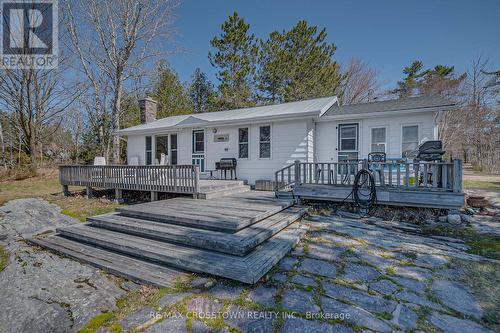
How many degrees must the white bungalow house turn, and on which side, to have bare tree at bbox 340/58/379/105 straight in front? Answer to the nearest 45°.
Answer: approximately 135° to its right

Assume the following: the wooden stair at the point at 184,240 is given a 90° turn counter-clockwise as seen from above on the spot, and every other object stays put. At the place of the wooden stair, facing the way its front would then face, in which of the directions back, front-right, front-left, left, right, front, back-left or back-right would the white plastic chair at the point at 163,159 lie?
back-left

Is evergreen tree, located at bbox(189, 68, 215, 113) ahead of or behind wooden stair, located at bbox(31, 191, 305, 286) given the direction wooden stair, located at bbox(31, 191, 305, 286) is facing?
behind

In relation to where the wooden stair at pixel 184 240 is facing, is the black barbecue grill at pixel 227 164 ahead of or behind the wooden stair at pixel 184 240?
behind

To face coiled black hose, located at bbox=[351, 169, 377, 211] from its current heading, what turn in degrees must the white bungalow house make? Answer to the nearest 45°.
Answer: approximately 45° to its left

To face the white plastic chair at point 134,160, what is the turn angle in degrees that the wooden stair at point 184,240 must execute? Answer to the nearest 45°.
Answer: approximately 135° to its right

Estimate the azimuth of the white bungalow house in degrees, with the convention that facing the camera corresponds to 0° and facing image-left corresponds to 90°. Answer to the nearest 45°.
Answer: approximately 45°
